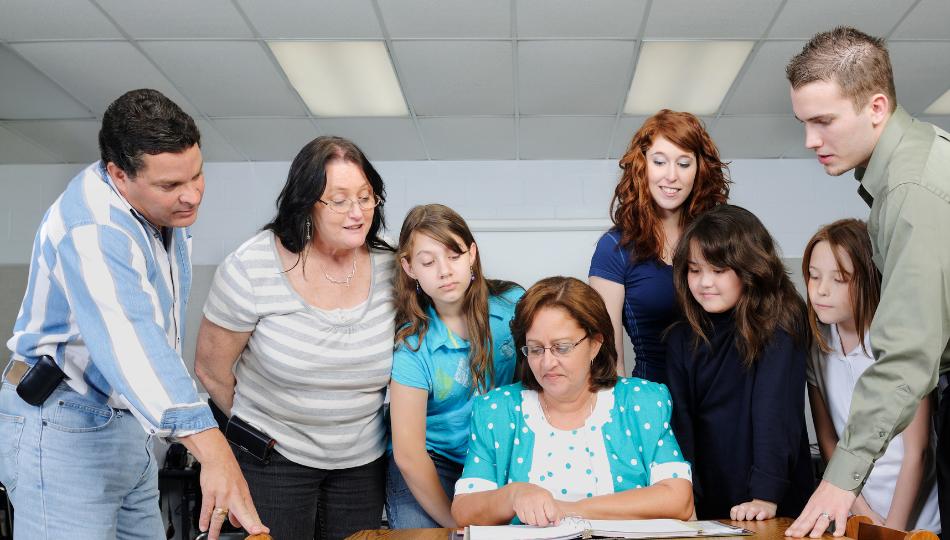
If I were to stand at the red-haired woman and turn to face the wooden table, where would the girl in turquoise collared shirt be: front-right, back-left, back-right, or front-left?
front-right

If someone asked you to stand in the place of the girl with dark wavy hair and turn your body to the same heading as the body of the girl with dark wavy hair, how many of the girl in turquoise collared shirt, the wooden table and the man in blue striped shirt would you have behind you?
0

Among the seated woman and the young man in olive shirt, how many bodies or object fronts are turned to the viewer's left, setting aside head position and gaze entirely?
1

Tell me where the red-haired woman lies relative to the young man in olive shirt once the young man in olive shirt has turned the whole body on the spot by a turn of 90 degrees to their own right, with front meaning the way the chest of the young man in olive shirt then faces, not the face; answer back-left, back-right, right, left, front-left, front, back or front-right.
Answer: front-left

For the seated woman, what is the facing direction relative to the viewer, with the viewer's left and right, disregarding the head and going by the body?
facing the viewer

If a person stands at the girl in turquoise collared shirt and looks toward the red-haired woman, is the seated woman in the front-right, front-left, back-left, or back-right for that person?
front-right

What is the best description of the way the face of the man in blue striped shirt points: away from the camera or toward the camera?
toward the camera

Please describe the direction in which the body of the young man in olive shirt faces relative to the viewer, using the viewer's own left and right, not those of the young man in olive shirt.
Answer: facing to the left of the viewer

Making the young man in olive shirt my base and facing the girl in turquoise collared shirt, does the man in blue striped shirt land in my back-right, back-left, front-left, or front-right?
front-left

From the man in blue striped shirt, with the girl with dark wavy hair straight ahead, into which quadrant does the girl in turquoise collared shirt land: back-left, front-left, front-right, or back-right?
front-left

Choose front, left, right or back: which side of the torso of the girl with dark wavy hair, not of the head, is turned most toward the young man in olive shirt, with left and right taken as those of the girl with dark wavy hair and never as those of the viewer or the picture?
left

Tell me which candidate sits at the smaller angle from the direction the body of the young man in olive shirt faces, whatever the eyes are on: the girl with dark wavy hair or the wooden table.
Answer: the wooden table

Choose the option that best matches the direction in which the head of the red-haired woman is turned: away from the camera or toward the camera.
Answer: toward the camera

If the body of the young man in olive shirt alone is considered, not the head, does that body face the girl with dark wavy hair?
no
